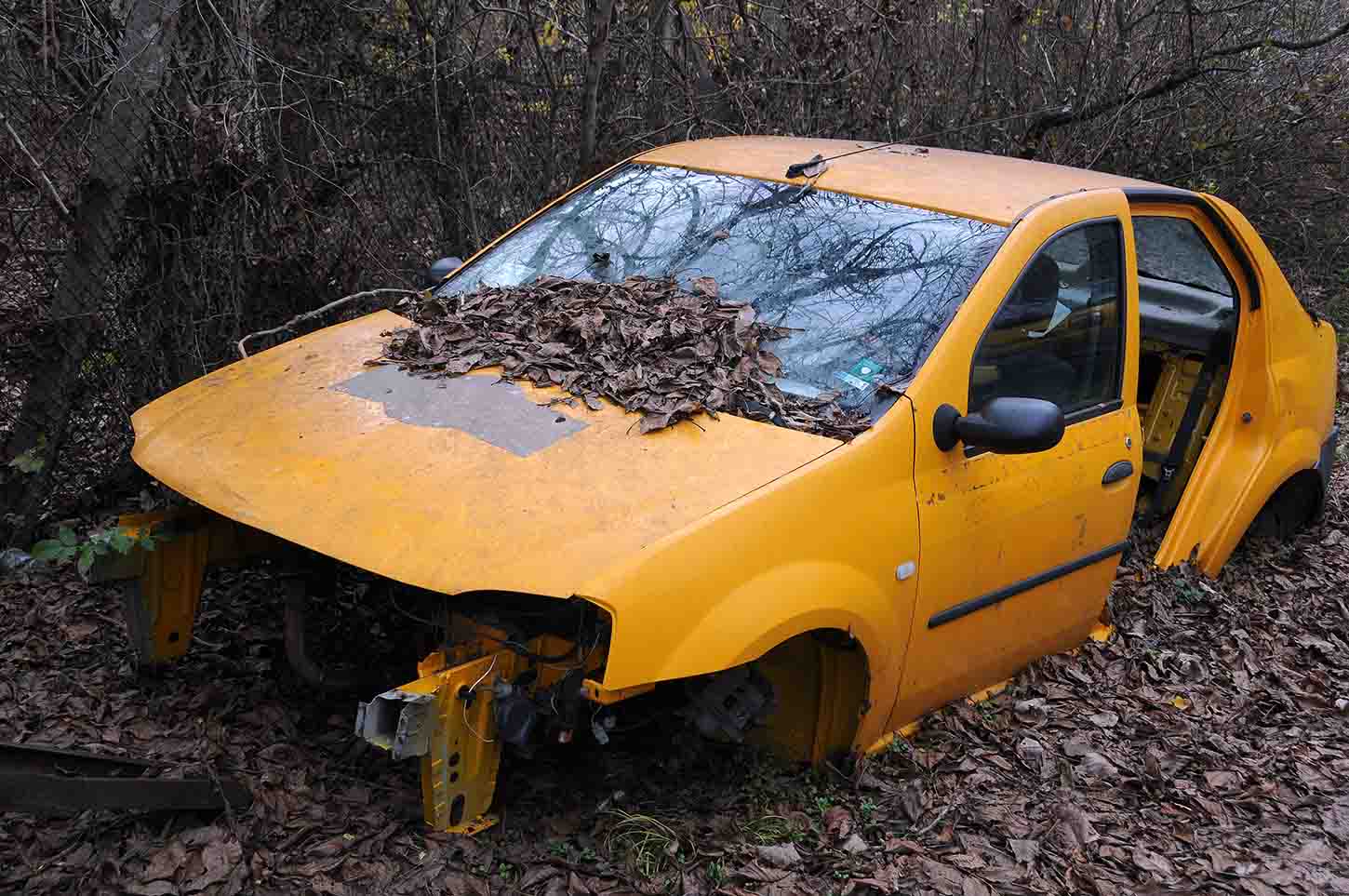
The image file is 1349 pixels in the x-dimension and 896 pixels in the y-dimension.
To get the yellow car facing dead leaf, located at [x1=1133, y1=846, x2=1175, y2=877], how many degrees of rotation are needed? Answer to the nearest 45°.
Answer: approximately 90° to its left

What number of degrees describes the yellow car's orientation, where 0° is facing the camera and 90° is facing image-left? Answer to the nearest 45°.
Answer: approximately 45°

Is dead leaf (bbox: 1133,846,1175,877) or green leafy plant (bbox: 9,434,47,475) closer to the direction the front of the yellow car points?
the green leafy plant

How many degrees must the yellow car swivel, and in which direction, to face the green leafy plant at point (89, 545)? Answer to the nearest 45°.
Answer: approximately 45° to its right

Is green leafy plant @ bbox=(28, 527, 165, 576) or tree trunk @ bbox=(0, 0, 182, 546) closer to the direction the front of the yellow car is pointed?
the green leafy plant

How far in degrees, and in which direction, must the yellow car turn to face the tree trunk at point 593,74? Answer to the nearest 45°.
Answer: approximately 135° to its right

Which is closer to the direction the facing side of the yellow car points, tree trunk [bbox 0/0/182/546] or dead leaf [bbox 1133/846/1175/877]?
the tree trunk

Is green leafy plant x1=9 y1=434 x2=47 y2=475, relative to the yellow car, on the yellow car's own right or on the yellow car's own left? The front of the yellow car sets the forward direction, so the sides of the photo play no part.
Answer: on the yellow car's own right
